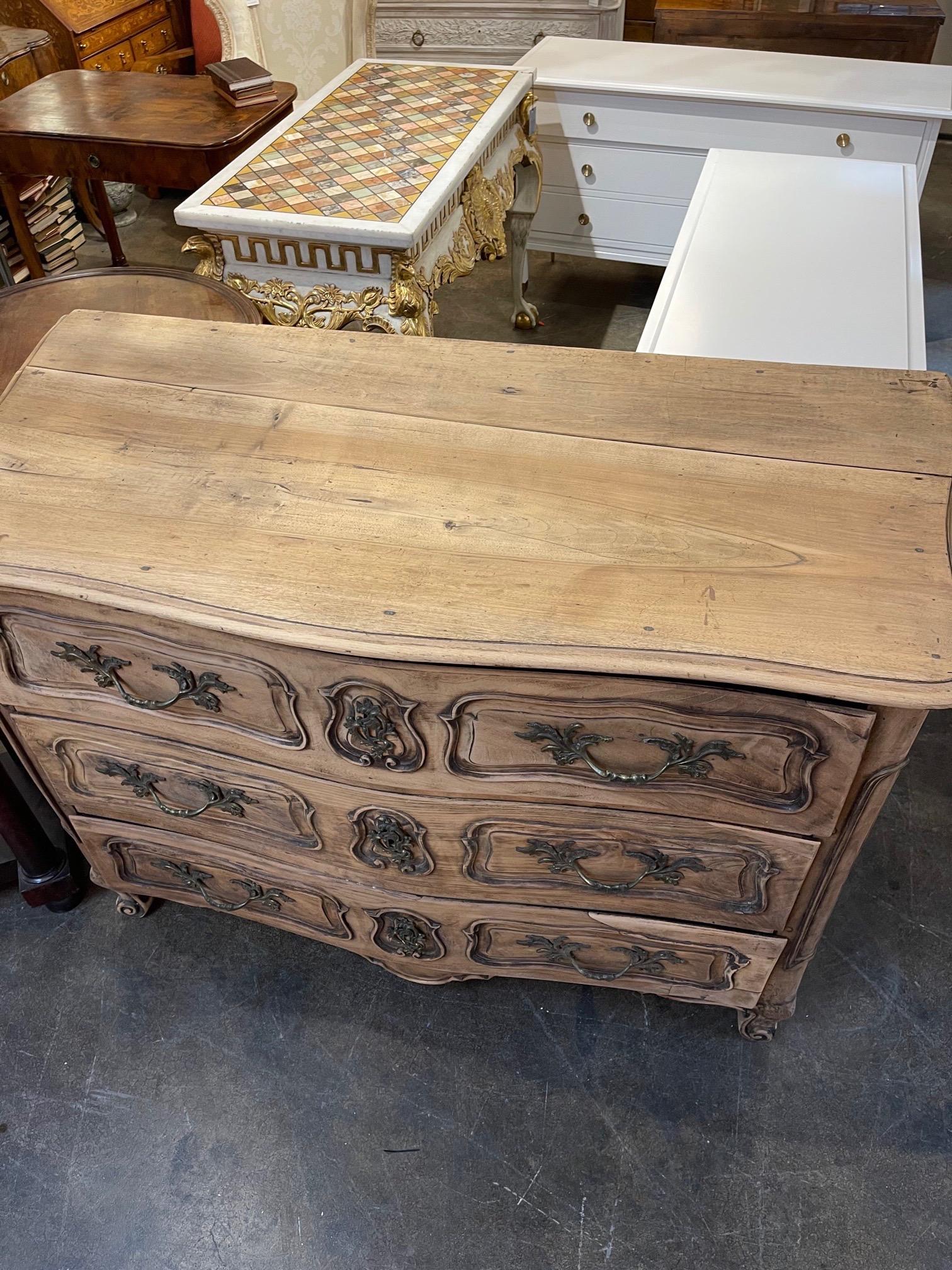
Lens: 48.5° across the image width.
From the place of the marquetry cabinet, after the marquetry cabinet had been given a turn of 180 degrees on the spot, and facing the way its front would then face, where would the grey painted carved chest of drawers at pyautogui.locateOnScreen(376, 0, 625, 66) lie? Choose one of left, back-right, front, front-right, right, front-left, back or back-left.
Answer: back-right

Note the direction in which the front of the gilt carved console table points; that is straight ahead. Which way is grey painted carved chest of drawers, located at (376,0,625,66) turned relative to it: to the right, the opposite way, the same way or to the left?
to the right

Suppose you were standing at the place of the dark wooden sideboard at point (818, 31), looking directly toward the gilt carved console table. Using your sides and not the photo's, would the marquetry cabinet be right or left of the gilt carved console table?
right

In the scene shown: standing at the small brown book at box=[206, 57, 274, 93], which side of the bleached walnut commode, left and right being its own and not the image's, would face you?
back

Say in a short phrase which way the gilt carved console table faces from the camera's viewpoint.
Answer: facing to the right of the viewer

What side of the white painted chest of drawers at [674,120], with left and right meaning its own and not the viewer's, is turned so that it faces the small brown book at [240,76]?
right

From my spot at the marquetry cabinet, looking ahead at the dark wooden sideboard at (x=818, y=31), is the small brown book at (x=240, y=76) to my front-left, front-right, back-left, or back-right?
front-right

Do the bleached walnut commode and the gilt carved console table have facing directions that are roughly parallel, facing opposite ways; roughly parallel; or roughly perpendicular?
roughly perpendicular

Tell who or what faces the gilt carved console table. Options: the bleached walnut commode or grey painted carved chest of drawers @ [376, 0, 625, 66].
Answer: the grey painted carved chest of drawers

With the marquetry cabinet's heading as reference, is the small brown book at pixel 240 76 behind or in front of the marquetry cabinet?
in front

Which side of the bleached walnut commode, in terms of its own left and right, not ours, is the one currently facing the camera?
front

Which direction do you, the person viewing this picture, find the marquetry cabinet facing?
facing the viewer and to the right of the viewer

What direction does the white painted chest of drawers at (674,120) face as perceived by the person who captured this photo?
facing the viewer
